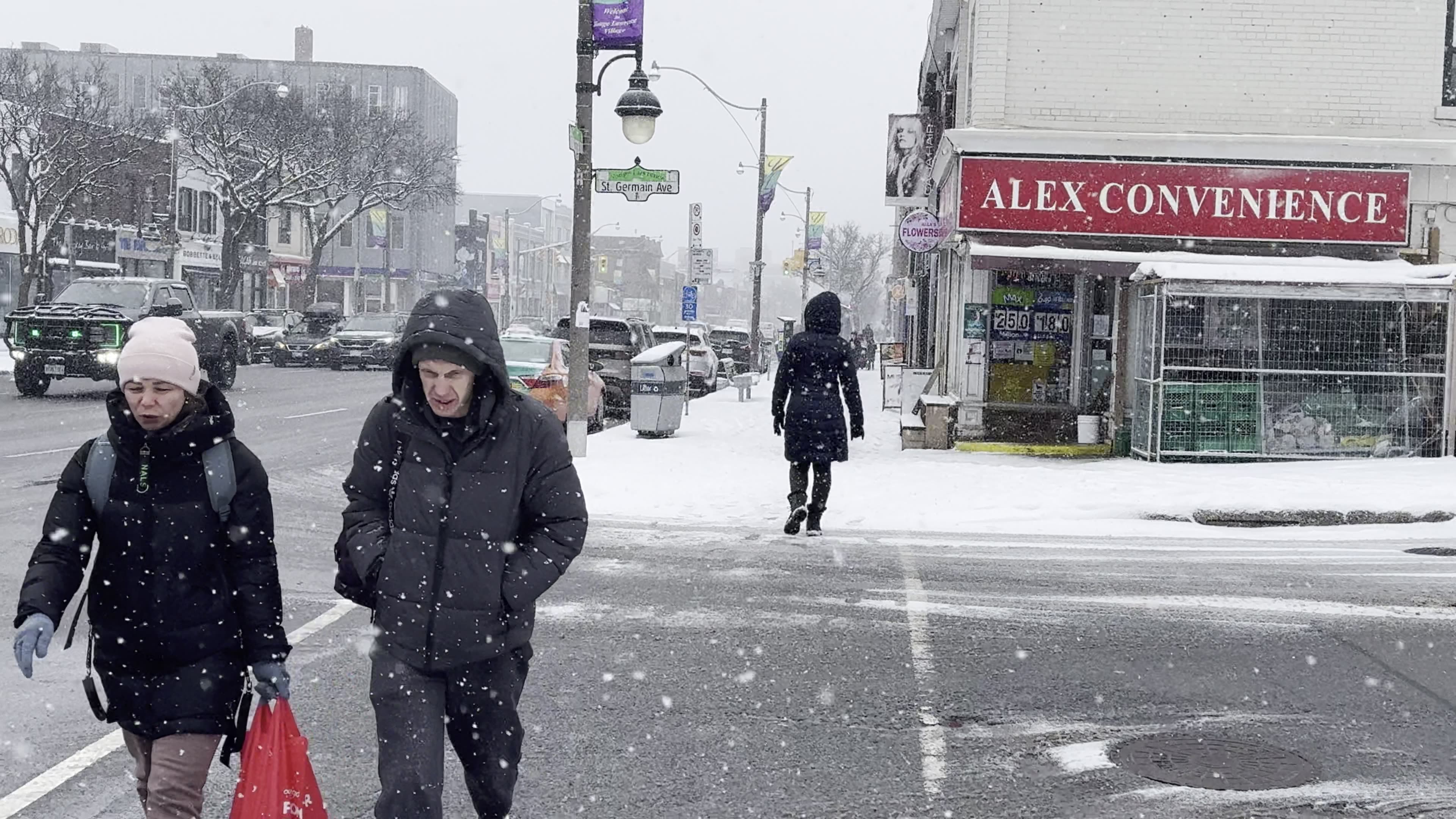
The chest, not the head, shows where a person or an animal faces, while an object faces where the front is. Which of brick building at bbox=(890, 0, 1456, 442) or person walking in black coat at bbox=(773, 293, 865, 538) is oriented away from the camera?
the person walking in black coat

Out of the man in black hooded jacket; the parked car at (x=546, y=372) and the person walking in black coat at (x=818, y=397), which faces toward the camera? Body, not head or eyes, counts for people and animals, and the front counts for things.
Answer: the man in black hooded jacket

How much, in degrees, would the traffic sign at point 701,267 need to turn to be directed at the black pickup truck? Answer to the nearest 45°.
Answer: approximately 45° to its right

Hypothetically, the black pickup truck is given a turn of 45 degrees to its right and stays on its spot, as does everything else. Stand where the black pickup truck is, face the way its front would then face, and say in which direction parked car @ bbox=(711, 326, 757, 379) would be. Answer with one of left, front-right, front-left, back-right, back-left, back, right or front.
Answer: back-right

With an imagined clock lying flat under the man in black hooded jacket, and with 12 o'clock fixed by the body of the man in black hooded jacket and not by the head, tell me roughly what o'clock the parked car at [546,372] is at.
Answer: The parked car is roughly at 6 o'clock from the man in black hooded jacket.

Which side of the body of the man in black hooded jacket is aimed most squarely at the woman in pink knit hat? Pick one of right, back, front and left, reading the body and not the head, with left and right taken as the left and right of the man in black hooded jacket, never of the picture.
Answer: right

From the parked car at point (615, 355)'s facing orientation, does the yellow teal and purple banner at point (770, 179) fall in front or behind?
in front

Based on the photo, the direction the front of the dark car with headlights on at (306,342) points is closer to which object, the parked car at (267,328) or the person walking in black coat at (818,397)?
the person walking in black coat

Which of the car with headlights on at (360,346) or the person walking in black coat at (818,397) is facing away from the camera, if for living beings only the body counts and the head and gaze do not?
the person walking in black coat

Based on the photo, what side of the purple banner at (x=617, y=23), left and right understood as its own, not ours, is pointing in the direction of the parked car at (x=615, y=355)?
back

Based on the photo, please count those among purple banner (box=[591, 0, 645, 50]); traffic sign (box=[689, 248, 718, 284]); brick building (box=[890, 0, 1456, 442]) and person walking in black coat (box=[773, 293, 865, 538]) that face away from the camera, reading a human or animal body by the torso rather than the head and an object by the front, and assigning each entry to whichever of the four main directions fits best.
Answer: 1
